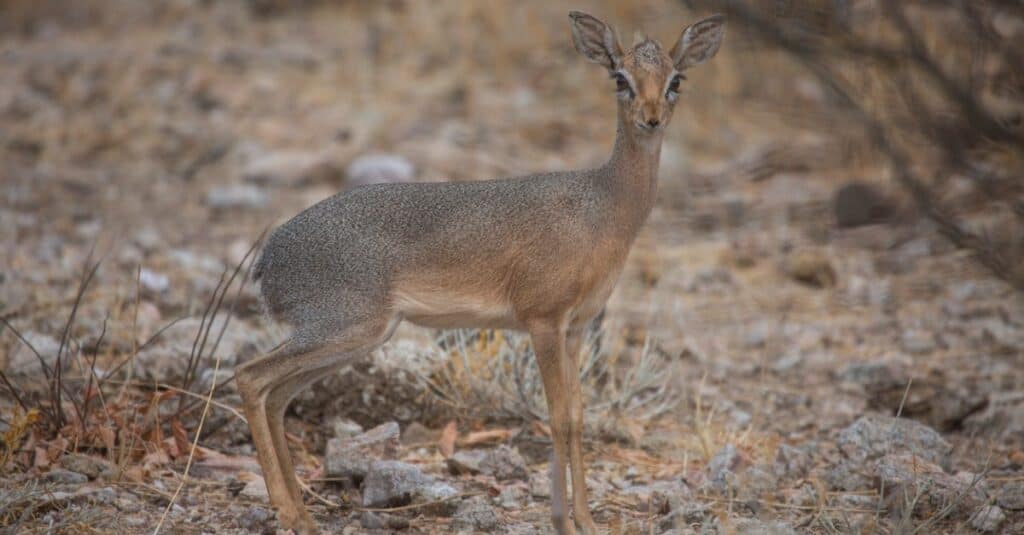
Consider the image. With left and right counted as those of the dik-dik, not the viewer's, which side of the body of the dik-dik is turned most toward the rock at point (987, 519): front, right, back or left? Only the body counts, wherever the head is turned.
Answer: front

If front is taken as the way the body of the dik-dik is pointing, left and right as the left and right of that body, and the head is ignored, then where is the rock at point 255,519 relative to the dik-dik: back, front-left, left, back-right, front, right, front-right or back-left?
back

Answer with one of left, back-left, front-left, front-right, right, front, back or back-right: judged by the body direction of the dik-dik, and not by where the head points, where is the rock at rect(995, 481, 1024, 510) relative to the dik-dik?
front

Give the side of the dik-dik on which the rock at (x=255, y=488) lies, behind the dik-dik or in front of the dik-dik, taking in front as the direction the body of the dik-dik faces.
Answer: behind

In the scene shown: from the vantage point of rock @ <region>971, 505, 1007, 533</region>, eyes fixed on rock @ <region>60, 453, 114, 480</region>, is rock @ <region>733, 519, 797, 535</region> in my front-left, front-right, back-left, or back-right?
front-left

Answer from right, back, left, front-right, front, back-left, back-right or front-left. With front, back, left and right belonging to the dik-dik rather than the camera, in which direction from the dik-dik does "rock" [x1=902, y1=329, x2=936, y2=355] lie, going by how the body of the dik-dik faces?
front-left

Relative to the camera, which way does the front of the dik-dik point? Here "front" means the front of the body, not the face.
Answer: to the viewer's right

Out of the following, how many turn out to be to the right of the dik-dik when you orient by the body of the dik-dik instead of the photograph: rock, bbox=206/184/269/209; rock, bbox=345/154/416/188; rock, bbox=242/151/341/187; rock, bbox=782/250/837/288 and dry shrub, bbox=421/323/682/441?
0

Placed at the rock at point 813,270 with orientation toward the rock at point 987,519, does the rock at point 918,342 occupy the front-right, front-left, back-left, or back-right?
front-left

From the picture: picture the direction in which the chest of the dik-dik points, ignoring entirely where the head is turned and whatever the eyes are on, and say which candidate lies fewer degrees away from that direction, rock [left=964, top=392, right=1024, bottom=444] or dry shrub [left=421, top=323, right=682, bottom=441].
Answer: the rock

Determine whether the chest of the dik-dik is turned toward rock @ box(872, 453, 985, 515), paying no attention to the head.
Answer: yes

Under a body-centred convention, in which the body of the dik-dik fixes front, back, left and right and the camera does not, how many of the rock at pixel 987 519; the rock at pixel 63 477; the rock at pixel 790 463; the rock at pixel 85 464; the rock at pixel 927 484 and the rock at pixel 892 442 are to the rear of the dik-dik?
2

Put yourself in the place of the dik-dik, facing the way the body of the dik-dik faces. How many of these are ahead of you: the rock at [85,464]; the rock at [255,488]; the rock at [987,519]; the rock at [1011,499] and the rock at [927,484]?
3

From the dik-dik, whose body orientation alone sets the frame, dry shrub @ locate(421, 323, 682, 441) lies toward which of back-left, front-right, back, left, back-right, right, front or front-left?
left

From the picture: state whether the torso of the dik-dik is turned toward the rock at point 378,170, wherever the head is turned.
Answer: no

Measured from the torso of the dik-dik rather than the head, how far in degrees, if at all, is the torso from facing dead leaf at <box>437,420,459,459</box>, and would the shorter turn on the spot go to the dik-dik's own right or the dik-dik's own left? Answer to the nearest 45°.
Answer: approximately 90° to the dik-dik's own left
